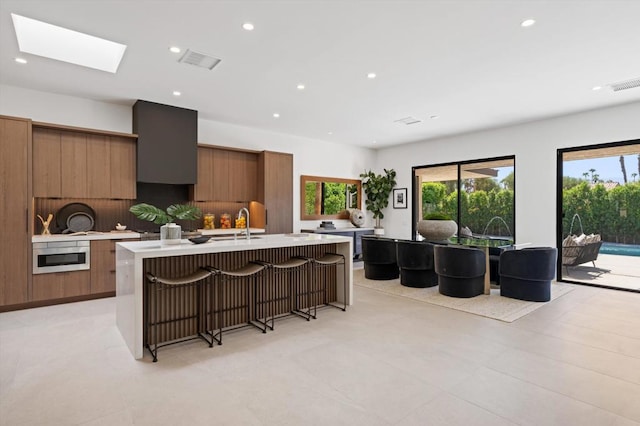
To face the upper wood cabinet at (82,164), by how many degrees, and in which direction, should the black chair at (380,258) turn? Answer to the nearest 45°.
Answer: approximately 180°

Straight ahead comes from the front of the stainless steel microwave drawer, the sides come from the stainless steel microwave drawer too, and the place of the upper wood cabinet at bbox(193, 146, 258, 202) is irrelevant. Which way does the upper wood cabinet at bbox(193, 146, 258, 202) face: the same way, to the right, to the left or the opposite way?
the same way

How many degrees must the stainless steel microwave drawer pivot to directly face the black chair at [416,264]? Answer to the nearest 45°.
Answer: approximately 45° to its left

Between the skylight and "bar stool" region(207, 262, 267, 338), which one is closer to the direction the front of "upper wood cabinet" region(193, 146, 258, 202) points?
the bar stool

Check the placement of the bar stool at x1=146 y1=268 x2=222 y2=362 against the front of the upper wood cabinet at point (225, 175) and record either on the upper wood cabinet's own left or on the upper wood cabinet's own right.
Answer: on the upper wood cabinet's own right

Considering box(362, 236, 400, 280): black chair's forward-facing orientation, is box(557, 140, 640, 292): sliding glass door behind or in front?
in front

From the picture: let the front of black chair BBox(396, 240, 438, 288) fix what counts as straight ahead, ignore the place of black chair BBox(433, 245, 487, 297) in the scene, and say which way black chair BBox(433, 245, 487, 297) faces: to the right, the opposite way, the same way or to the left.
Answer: the same way

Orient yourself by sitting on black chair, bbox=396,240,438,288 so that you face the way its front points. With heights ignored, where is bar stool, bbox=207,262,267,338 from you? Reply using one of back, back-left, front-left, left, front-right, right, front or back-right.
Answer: back

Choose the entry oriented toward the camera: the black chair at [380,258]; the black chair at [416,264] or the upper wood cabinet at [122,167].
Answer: the upper wood cabinet

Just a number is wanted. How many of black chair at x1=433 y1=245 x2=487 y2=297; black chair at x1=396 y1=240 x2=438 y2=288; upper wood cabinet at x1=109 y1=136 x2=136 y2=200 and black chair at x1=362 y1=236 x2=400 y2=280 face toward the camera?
1

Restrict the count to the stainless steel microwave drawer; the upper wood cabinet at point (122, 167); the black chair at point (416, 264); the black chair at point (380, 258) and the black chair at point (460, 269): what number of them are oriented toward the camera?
2

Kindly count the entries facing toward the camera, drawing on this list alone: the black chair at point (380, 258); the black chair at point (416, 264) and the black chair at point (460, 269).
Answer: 0

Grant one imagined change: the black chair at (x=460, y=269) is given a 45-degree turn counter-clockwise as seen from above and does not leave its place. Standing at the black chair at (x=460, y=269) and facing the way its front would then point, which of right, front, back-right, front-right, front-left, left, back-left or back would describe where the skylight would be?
back-left

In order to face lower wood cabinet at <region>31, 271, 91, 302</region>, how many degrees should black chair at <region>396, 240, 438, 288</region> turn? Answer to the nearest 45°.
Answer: approximately 180°

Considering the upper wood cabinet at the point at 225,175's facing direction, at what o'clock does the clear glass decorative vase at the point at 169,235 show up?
The clear glass decorative vase is roughly at 2 o'clock from the upper wood cabinet.

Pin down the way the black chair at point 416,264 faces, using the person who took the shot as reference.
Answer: facing away from the viewer and to the right of the viewer

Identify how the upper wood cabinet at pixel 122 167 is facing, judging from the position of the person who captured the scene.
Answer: facing the viewer
